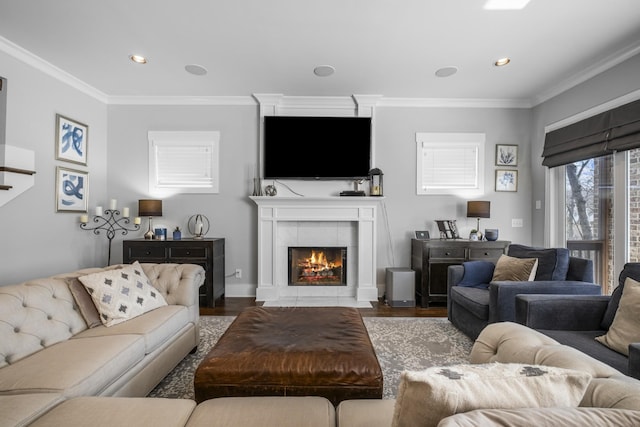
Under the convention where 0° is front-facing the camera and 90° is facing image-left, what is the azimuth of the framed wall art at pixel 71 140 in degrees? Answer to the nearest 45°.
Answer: approximately 315°

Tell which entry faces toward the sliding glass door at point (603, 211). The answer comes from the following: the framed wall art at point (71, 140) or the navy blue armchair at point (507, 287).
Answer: the framed wall art

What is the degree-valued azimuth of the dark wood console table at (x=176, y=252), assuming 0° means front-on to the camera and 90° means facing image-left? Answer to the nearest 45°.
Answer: approximately 0°

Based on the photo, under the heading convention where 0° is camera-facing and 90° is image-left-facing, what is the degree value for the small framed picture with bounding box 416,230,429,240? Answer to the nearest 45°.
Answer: approximately 0°

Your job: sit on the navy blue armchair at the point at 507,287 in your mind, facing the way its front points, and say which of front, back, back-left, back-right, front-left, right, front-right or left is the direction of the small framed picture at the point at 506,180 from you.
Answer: back-right

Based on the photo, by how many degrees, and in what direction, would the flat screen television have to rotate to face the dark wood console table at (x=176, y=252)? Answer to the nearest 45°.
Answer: approximately 90° to its right

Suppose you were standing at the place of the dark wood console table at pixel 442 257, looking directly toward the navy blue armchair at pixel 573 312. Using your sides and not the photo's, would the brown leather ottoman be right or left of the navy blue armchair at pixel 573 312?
right

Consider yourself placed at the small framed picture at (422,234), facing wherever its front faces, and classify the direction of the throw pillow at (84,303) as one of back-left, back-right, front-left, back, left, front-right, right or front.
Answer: front-right

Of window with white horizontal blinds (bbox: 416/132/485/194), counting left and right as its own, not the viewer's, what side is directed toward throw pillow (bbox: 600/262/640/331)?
front

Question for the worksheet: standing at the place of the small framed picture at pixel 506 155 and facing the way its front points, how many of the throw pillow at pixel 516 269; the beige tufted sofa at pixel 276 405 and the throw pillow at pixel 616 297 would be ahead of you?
3

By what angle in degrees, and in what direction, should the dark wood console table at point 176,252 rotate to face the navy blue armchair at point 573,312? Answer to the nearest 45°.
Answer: approximately 45° to its left

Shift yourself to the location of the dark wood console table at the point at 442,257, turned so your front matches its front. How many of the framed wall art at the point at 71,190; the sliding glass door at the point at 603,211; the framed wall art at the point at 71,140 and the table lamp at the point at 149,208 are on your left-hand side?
1

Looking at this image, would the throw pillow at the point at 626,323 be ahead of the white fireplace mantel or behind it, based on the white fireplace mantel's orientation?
ahead

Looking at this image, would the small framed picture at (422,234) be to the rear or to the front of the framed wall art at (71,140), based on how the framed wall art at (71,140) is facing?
to the front

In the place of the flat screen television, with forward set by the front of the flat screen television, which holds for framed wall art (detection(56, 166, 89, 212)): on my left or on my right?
on my right
